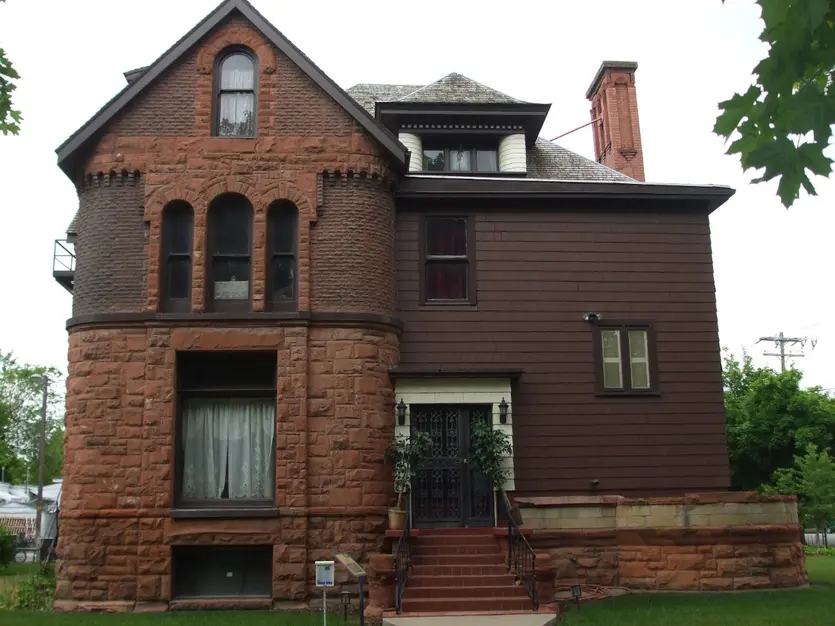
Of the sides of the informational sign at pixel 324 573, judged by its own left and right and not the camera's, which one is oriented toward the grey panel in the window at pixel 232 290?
back

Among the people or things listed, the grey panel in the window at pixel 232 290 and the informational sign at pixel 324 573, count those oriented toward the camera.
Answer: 2

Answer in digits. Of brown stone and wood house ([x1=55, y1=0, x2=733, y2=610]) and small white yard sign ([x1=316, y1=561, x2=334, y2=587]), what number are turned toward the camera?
2

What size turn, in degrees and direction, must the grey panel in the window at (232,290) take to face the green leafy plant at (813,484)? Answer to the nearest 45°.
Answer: approximately 135° to its left

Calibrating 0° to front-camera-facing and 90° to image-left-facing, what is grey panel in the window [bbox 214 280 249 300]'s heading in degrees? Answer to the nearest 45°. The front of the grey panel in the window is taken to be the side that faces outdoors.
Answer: approximately 0°

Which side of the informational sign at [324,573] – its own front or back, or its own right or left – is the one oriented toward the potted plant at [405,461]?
back

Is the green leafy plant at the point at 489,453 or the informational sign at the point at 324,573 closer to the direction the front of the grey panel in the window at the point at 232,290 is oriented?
the informational sign
